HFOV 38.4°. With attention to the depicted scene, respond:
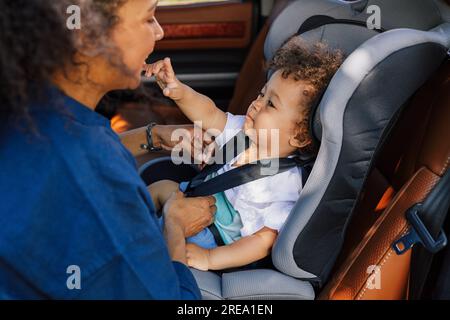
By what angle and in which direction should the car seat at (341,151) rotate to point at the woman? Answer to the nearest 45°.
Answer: approximately 45° to its left

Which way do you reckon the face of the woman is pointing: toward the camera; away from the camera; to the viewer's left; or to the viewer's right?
to the viewer's right

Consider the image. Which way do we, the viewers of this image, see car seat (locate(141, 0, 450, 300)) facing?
facing to the left of the viewer
